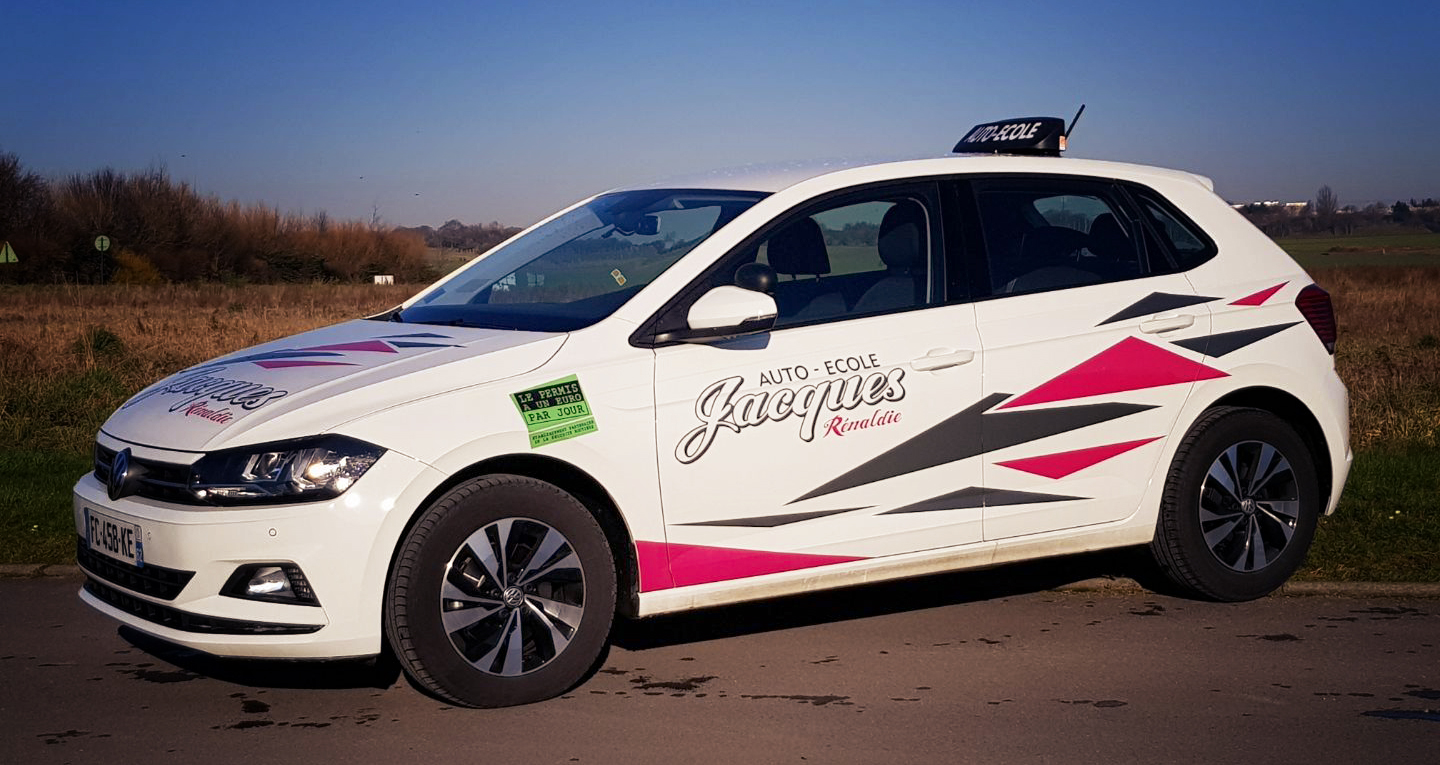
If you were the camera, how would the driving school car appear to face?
facing the viewer and to the left of the viewer
